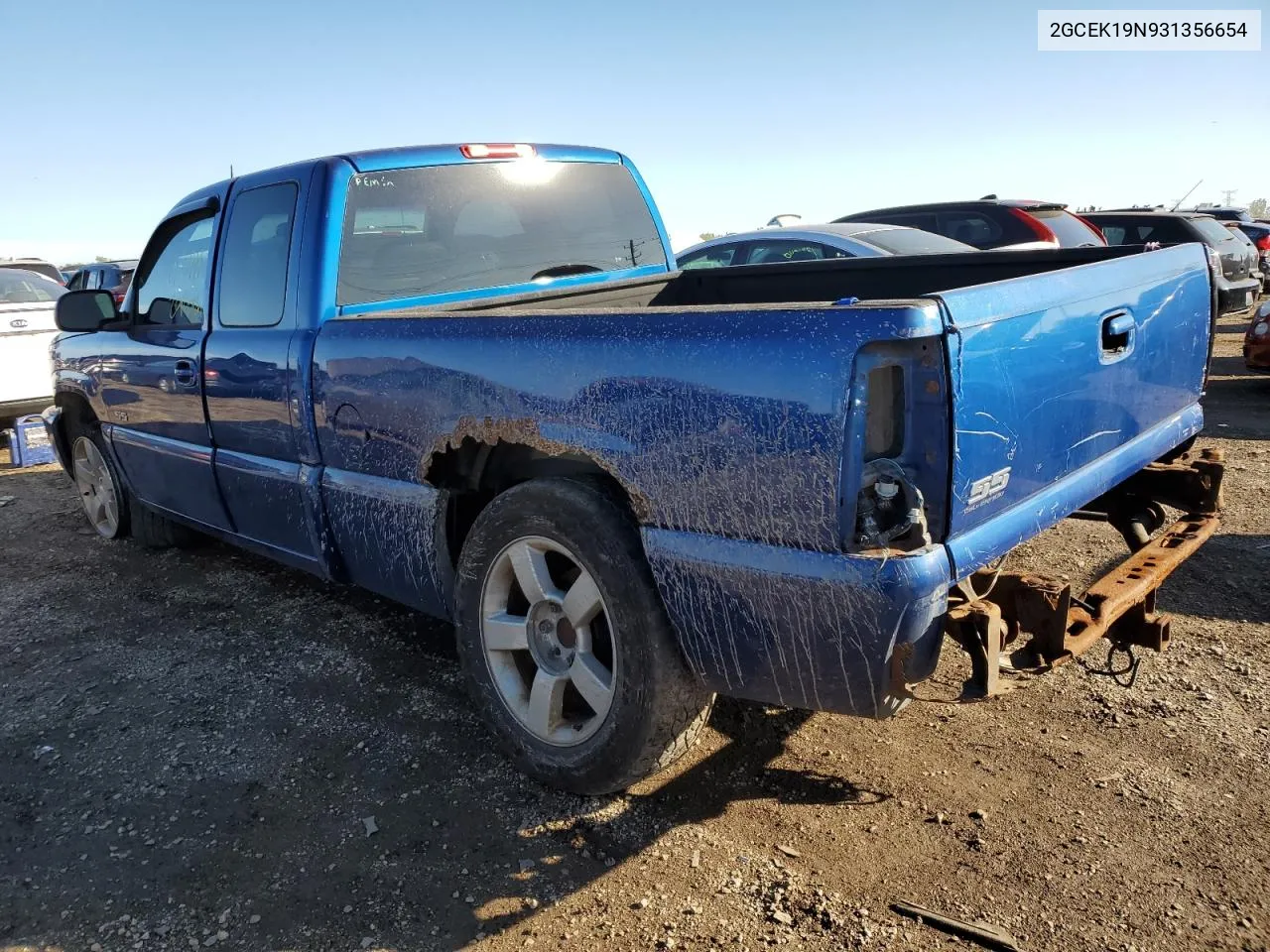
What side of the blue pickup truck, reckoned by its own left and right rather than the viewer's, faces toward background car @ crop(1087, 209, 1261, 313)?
right

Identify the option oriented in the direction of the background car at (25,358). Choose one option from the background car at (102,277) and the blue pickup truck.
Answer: the blue pickup truck

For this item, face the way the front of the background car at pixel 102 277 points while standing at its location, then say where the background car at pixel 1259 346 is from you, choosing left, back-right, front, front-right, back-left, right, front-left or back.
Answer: back

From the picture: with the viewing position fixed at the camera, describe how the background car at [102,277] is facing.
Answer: facing away from the viewer and to the left of the viewer

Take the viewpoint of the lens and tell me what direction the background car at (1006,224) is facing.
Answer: facing away from the viewer and to the left of the viewer

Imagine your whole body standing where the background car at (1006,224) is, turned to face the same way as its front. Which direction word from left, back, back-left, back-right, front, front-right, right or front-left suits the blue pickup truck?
back-left

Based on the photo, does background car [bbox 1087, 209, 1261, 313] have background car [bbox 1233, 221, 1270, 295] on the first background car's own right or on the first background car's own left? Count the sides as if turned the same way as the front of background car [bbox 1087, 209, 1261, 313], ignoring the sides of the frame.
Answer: on the first background car's own right

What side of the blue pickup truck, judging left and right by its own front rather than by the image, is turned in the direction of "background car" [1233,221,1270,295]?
right

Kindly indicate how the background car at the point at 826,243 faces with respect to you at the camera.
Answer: facing away from the viewer and to the left of the viewer

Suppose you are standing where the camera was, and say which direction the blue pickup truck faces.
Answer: facing away from the viewer and to the left of the viewer

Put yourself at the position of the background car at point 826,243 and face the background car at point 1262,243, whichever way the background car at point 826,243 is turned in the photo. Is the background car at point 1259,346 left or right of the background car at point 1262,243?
right

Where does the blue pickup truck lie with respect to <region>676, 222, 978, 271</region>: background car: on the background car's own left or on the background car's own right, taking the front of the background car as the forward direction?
on the background car's own left
